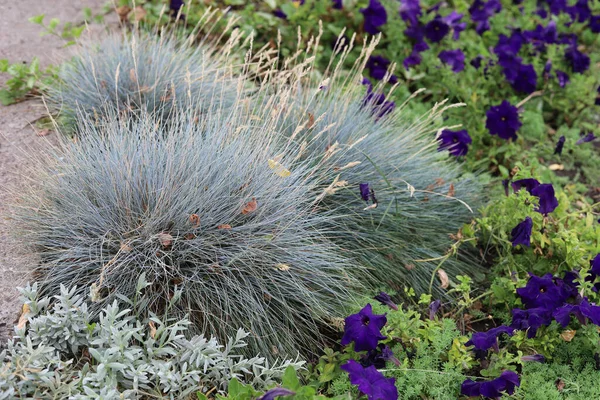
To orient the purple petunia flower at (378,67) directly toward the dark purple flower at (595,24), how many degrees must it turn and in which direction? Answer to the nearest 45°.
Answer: approximately 135° to its left

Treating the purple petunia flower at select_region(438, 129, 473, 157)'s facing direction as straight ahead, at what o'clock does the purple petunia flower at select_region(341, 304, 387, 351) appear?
the purple petunia flower at select_region(341, 304, 387, 351) is roughly at 12 o'clock from the purple petunia flower at select_region(438, 129, 473, 157).

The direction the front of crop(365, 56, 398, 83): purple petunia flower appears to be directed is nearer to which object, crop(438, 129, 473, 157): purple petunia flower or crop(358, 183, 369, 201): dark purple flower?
the dark purple flower

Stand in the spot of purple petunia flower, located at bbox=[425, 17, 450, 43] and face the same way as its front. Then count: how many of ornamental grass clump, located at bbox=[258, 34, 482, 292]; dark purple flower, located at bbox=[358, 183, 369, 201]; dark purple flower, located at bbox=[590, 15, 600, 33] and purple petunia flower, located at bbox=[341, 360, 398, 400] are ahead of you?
3

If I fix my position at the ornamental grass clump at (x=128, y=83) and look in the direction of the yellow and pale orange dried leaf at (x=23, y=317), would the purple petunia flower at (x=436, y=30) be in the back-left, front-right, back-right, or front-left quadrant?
back-left

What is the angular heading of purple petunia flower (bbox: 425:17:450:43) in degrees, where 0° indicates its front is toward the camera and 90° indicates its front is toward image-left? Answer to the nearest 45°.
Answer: approximately 0°

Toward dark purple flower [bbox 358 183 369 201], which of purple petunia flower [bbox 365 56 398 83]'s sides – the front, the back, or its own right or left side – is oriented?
front

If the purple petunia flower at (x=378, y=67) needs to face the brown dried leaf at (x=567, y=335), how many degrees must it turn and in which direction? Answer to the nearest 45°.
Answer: approximately 45° to its left

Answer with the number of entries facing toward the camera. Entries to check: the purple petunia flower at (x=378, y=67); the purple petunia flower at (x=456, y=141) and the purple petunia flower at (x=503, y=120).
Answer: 3

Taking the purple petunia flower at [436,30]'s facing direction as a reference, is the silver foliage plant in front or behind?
in front
